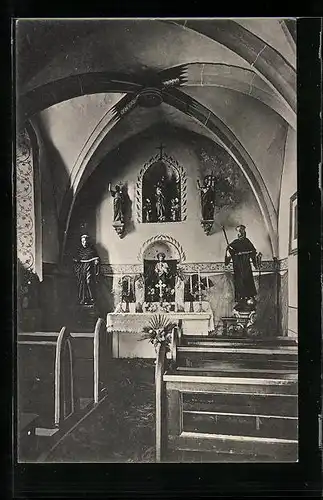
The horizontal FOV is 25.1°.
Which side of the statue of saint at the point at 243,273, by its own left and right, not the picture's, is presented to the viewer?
front

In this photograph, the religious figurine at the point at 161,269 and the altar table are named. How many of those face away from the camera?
0

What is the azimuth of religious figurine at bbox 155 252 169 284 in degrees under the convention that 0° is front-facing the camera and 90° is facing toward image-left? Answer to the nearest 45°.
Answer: approximately 0°

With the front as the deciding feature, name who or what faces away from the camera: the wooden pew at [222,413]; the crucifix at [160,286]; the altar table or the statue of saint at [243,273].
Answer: the wooden pew

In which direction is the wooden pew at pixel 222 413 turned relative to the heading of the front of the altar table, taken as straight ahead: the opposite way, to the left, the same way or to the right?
the opposite way

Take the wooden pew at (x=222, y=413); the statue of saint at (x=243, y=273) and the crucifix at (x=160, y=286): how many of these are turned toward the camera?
2

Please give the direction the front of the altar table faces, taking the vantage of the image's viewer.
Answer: facing the viewer

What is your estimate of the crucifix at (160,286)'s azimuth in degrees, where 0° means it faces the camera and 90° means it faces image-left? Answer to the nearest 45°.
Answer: approximately 0°

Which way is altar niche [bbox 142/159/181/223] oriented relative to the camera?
toward the camera

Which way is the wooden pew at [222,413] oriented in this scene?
away from the camera

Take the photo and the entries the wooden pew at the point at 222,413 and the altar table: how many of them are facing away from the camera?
1
